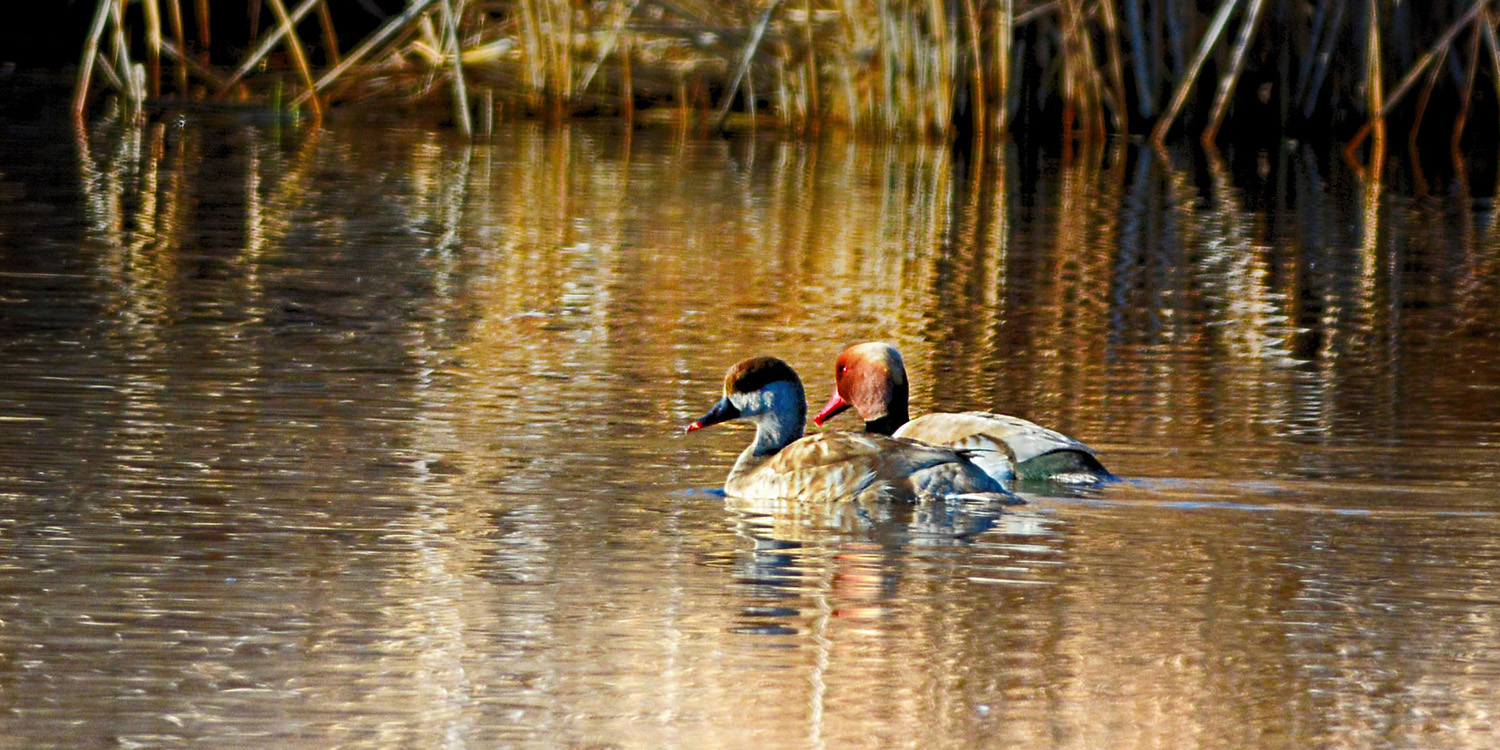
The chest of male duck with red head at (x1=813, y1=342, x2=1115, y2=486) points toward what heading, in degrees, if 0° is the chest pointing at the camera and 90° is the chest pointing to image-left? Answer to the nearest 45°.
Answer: approximately 90°

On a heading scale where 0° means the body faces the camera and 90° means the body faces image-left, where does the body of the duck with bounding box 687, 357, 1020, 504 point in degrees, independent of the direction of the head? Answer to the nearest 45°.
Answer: approximately 90°

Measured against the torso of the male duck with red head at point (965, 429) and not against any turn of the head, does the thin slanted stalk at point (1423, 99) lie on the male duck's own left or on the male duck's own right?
on the male duck's own right

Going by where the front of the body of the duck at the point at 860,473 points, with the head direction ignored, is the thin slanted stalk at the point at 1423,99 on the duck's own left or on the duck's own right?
on the duck's own right

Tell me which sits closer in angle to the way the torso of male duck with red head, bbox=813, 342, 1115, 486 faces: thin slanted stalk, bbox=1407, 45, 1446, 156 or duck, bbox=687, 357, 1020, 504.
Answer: the duck

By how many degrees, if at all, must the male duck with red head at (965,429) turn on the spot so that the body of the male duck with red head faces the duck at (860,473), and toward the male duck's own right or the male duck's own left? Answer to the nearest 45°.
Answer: approximately 45° to the male duck's own left

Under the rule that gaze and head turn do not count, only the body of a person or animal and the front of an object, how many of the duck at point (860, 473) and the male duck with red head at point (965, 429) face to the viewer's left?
2
